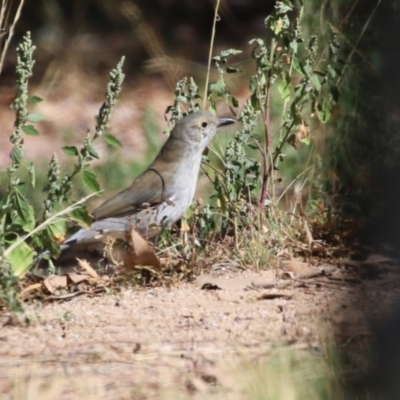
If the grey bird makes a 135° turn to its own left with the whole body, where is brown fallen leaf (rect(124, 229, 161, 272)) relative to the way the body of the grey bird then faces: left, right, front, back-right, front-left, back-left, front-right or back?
back-left

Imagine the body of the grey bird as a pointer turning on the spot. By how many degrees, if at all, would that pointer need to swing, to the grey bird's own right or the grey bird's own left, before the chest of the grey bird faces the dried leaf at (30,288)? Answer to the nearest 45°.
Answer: approximately 135° to the grey bird's own right

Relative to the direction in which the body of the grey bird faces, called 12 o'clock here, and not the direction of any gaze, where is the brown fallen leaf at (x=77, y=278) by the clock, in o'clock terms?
The brown fallen leaf is roughly at 4 o'clock from the grey bird.

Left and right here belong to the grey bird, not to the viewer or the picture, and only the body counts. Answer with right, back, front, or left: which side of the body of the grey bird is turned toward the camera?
right

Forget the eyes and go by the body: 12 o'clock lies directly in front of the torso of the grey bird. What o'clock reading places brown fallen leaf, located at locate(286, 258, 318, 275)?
The brown fallen leaf is roughly at 2 o'clock from the grey bird.
